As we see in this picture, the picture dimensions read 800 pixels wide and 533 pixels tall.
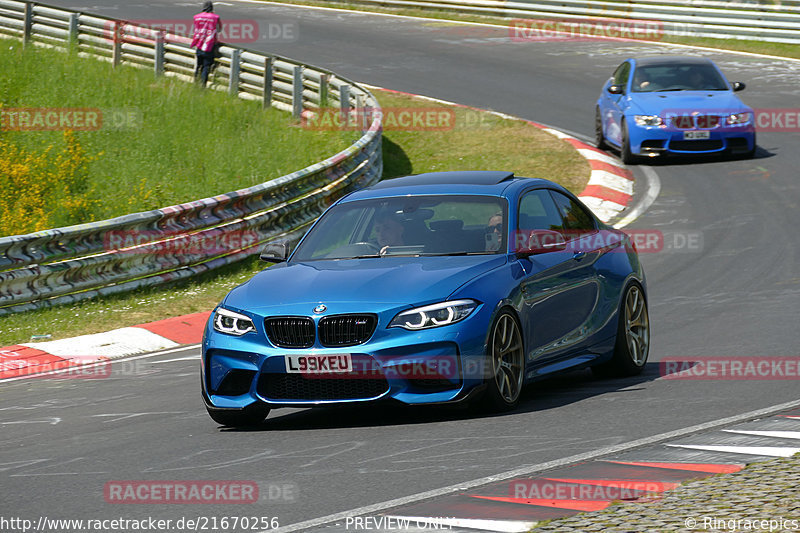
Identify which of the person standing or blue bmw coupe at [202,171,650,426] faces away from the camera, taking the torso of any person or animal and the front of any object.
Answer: the person standing

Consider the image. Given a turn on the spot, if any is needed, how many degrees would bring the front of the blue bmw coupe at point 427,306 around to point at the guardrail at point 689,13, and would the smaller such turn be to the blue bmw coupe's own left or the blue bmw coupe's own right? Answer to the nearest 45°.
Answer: approximately 135° to the blue bmw coupe's own right

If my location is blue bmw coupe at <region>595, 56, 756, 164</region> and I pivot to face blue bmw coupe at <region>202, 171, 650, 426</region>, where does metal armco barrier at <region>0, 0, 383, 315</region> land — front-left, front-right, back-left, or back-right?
front-right

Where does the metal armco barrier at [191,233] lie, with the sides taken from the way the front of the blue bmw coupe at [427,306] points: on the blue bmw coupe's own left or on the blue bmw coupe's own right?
on the blue bmw coupe's own right

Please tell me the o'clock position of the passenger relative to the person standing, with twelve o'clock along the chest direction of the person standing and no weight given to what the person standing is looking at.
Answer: The passenger is roughly at 6 o'clock from the person standing.

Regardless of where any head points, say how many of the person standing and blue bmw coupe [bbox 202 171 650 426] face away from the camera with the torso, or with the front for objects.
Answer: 1

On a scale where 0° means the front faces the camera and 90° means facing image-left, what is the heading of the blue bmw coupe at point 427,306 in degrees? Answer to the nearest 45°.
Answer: approximately 45°

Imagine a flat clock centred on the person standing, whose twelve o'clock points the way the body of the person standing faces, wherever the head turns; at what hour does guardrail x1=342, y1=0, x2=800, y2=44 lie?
The guardrail is roughly at 2 o'clock from the person standing.

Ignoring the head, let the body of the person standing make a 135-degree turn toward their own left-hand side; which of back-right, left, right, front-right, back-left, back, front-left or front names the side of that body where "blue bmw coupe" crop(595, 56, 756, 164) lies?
left

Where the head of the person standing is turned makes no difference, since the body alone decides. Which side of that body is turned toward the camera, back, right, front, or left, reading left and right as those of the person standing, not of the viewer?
back

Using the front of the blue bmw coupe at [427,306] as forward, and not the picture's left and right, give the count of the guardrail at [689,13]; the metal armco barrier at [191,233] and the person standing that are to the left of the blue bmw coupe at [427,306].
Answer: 0

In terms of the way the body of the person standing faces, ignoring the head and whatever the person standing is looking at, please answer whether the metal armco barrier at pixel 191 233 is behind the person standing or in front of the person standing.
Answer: behind
